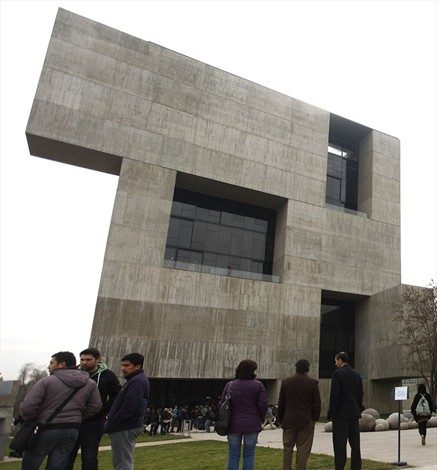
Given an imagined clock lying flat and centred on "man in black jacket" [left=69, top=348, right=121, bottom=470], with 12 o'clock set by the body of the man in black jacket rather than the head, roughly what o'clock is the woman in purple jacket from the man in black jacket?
The woman in purple jacket is roughly at 8 o'clock from the man in black jacket.

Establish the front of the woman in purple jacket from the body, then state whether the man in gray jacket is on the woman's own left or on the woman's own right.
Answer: on the woman's own left

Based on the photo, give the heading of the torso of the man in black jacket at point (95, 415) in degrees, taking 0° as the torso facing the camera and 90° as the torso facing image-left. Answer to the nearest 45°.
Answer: approximately 45°

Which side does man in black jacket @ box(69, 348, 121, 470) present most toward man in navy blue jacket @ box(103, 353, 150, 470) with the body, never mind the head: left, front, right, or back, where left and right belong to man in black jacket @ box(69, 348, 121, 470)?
left

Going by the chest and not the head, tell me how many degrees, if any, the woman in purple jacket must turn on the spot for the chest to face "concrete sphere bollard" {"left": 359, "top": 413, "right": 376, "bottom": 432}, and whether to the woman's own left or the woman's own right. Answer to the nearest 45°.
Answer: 0° — they already face it

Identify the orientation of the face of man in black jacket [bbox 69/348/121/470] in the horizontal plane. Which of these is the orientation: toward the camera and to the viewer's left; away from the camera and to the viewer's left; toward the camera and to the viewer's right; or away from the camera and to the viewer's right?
toward the camera and to the viewer's left

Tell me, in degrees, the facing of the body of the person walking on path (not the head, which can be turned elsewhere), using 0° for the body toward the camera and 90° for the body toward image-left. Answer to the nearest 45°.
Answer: approximately 180°

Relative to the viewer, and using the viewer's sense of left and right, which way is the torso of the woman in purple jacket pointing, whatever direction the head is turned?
facing away from the viewer

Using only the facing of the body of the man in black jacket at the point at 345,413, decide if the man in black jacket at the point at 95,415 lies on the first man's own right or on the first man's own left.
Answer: on the first man's own left

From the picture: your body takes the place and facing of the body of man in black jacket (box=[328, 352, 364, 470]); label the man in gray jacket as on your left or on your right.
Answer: on your left

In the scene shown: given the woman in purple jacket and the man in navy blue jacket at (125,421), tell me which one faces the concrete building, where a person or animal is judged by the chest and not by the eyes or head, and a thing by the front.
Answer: the woman in purple jacket
